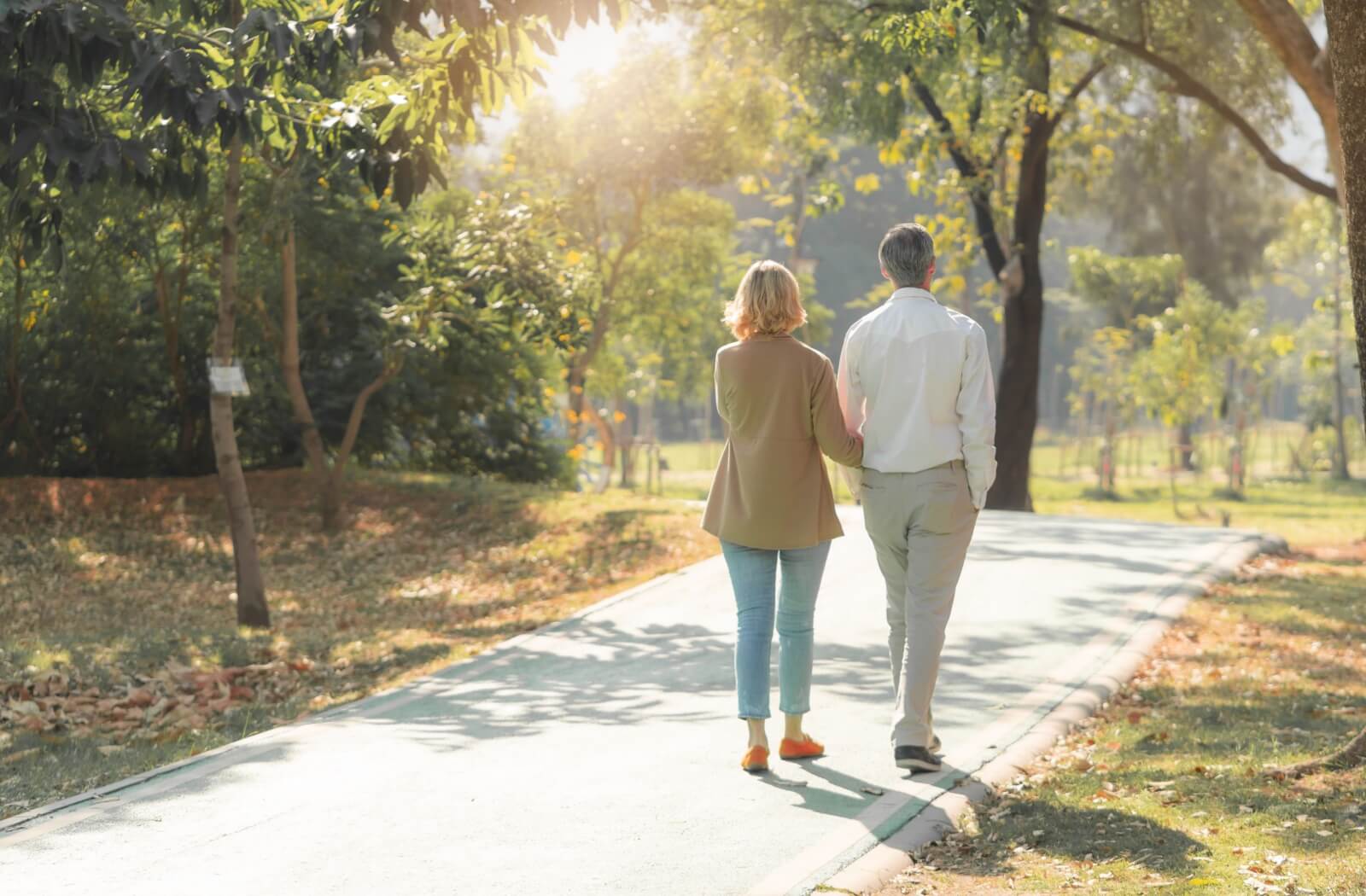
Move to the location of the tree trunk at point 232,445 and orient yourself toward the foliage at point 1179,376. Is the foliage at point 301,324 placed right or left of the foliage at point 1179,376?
left

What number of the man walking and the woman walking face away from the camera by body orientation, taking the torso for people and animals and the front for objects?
2

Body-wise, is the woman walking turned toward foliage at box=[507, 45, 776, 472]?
yes

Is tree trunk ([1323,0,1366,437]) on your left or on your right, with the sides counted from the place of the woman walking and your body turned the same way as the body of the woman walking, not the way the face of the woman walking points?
on your right

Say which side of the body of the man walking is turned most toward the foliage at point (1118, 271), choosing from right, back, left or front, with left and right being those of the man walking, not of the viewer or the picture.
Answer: front

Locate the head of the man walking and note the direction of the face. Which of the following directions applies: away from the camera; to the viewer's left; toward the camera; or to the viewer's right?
away from the camera

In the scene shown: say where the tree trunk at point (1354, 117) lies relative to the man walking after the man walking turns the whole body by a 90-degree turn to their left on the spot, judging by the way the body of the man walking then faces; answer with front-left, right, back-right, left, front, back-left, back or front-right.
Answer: back

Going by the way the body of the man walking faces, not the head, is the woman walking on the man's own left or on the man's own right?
on the man's own left

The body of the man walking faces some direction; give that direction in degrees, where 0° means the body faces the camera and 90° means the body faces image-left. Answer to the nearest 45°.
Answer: approximately 180°

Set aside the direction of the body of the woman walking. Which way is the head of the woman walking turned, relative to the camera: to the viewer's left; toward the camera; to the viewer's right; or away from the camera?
away from the camera

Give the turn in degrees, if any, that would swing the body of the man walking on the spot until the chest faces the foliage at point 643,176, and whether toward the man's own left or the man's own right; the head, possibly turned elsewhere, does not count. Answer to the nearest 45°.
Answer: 0° — they already face it

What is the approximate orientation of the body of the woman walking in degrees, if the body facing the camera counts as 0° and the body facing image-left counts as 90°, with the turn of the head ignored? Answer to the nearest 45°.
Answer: approximately 180°

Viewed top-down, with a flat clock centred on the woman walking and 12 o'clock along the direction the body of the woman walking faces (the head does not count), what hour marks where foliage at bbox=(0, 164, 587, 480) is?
The foliage is roughly at 11 o'clock from the woman walking.
